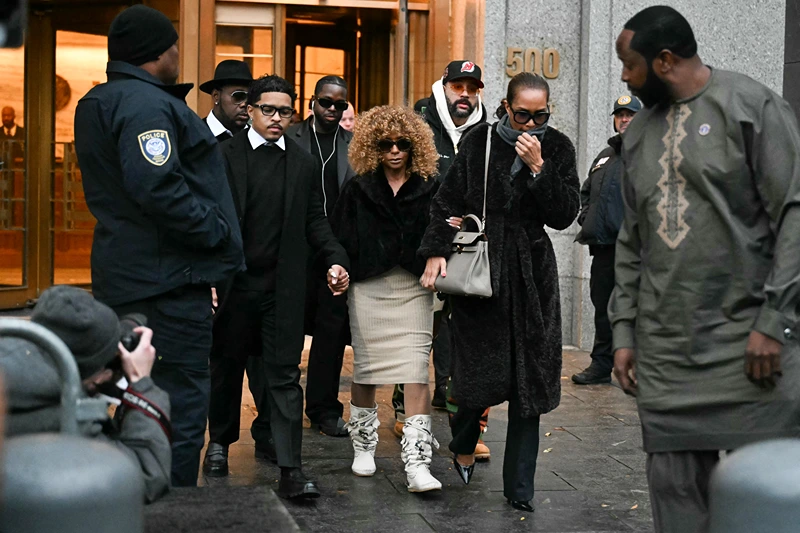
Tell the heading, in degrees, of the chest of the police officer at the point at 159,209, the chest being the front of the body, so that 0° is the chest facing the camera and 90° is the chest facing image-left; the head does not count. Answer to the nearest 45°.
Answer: approximately 270°

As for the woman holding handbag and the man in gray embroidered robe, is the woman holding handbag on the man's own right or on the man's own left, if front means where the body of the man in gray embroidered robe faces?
on the man's own right

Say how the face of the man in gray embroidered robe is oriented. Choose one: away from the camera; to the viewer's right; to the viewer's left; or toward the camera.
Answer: to the viewer's left

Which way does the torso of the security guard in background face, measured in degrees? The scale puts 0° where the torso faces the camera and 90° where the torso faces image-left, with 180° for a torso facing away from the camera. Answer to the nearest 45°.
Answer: approximately 45°

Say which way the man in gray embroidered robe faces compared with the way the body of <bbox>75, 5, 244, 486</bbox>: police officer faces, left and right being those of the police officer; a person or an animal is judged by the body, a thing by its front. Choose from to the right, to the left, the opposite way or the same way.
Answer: the opposite way

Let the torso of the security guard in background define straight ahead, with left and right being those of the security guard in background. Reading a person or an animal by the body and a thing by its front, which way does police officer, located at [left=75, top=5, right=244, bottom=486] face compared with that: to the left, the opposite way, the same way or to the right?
the opposite way

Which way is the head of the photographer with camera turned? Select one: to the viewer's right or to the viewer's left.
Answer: to the viewer's right

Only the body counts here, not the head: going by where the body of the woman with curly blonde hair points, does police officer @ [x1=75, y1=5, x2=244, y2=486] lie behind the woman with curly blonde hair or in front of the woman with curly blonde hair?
in front

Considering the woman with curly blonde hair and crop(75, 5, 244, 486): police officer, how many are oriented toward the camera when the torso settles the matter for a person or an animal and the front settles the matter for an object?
1

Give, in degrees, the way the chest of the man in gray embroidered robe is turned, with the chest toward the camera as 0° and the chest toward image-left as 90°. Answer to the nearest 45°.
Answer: approximately 45°

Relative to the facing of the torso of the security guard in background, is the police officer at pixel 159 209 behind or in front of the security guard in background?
in front

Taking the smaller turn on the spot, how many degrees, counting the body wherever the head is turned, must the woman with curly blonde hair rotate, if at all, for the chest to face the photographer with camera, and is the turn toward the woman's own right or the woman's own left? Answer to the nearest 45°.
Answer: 0° — they already face them
